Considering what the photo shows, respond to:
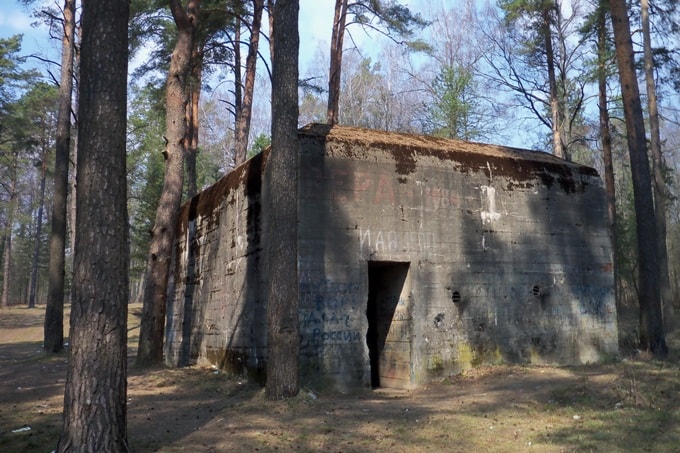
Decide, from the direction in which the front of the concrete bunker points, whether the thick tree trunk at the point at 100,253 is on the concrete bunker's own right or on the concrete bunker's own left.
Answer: on the concrete bunker's own right

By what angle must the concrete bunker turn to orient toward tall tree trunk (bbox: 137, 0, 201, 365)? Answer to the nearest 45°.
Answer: approximately 135° to its right

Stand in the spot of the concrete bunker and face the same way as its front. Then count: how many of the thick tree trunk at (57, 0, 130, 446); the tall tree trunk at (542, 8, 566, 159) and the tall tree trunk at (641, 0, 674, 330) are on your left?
2

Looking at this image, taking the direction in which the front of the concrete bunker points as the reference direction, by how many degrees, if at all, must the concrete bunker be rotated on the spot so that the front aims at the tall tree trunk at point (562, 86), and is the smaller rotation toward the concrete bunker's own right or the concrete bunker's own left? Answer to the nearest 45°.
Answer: approximately 90° to the concrete bunker's own left

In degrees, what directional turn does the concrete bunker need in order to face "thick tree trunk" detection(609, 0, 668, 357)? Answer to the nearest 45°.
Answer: approximately 45° to its left

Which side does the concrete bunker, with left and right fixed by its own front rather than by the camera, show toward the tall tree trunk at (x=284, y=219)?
right

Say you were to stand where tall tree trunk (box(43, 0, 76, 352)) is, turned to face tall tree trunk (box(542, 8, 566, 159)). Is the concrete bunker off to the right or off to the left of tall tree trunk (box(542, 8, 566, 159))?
right

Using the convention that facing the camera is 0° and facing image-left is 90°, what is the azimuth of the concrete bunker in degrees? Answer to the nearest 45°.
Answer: approximately 315°

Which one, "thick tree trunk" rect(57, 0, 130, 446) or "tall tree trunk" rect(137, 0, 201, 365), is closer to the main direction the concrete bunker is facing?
the thick tree trunk
